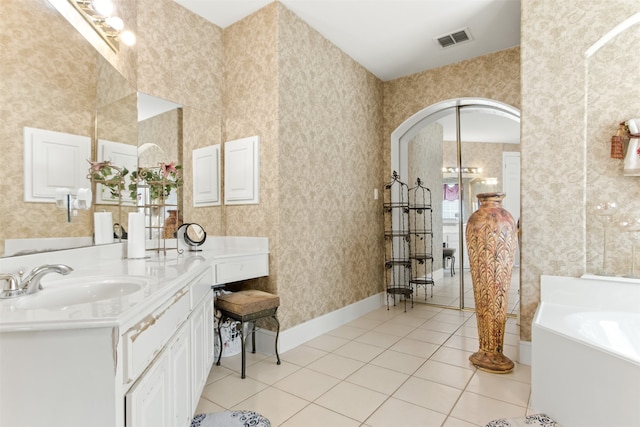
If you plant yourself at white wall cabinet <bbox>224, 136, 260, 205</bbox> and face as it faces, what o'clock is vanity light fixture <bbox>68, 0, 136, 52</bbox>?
The vanity light fixture is roughly at 12 o'clock from the white wall cabinet.

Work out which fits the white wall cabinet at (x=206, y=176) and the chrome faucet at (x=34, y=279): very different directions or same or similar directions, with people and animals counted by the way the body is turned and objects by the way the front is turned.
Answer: very different directions

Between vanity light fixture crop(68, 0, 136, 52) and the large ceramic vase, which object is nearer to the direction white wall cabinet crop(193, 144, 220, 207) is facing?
the vanity light fixture

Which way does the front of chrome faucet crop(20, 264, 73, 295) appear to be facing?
to the viewer's right

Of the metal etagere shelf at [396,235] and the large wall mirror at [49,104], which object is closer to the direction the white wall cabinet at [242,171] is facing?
the large wall mirror

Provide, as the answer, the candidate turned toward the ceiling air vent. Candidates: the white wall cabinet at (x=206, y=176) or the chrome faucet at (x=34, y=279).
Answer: the chrome faucet

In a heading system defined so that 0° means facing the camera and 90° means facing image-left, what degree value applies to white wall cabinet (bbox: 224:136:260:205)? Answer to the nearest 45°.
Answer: approximately 45°

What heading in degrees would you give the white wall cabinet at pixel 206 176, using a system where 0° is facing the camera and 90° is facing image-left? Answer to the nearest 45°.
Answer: approximately 45°

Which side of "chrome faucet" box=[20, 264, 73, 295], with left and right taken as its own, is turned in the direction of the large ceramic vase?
front

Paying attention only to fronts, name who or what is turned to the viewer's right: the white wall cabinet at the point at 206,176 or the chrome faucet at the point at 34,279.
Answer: the chrome faucet
